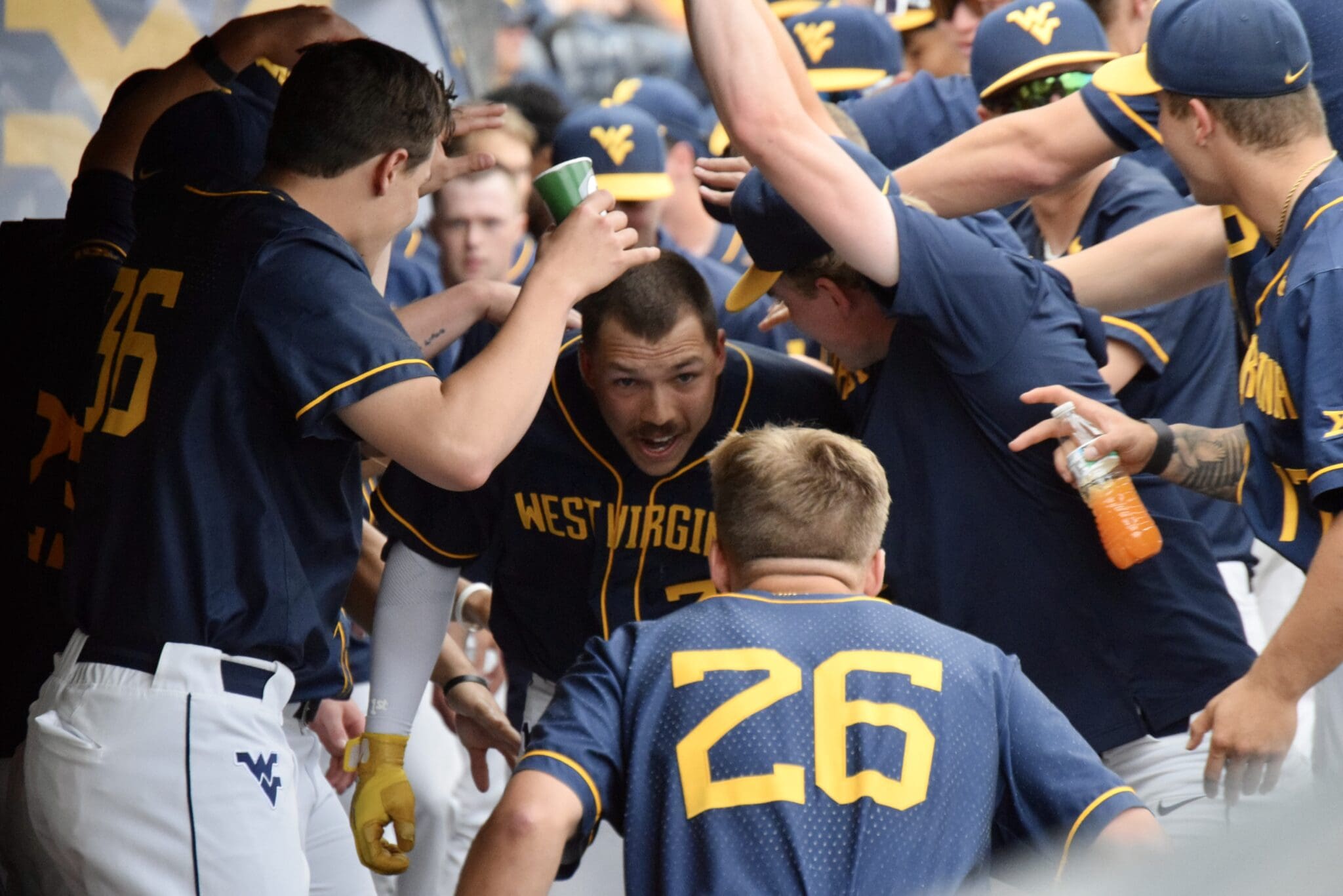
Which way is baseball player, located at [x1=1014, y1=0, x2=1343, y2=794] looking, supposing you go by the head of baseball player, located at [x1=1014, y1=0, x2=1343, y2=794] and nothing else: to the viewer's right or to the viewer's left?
to the viewer's left

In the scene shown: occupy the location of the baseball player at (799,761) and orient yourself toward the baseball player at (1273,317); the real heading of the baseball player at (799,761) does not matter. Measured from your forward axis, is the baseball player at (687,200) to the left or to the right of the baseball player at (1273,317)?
left

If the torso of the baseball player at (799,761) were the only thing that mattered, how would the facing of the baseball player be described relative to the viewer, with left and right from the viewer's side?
facing away from the viewer

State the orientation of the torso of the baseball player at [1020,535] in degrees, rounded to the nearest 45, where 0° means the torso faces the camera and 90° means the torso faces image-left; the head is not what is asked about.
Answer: approximately 90°

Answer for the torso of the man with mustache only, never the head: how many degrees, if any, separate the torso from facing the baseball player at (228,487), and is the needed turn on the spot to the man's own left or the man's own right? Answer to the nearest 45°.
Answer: approximately 45° to the man's own right

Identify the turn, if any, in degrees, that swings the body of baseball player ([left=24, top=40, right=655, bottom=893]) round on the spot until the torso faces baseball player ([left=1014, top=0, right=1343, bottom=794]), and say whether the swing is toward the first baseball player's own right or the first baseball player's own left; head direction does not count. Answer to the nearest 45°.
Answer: approximately 45° to the first baseball player's own right

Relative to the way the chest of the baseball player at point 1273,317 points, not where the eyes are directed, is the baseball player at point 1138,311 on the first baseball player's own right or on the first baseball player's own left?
on the first baseball player's own right

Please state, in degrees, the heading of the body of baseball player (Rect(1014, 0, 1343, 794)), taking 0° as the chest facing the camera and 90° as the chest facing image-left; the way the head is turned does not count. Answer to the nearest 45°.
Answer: approximately 90°

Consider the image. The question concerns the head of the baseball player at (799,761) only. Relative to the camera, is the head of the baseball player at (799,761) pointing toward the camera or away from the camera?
away from the camera

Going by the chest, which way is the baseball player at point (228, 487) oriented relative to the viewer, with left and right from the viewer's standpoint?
facing away from the viewer and to the right of the viewer

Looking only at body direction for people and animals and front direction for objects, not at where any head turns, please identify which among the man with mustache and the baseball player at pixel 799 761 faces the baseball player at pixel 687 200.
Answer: the baseball player at pixel 799 761

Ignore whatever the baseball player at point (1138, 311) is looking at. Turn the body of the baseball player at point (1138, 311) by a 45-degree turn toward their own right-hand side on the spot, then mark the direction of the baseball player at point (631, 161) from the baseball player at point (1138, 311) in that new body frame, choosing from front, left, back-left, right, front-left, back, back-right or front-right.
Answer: front-right

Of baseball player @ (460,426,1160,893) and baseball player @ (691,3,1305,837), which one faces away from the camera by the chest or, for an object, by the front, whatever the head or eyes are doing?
baseball player @ (460,426,1160,893)
